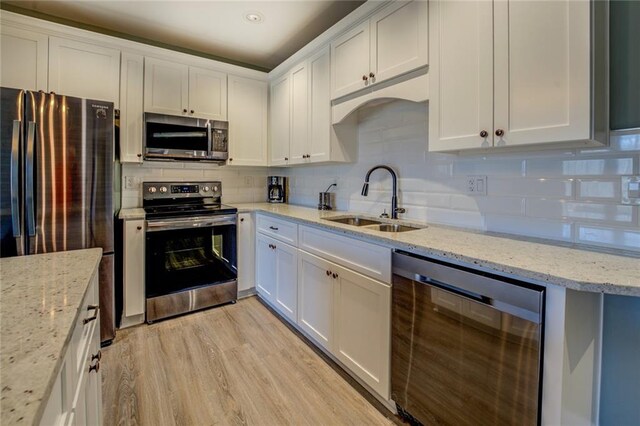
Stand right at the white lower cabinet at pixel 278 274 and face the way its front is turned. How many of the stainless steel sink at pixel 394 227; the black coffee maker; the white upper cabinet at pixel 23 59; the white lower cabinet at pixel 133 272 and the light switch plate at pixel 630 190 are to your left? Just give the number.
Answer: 2

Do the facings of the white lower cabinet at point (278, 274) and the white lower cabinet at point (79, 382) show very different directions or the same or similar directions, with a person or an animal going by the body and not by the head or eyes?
very different directions

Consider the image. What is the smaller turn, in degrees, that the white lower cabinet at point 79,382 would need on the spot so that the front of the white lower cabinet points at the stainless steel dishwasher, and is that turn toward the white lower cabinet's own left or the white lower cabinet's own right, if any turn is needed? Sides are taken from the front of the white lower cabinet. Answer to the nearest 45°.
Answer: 0° — it already faces it

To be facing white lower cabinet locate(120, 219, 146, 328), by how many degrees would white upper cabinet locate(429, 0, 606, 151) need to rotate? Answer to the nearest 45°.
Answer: approximately 45° to its right

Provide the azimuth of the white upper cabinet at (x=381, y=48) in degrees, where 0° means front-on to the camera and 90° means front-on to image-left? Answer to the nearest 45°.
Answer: approximately 45°

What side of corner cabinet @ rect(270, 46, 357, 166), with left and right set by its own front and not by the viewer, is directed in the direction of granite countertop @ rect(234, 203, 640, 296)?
left

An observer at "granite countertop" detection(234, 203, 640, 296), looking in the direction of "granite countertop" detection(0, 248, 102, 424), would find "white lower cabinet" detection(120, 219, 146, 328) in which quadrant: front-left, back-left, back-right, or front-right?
front-right

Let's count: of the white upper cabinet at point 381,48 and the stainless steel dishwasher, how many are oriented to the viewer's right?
0

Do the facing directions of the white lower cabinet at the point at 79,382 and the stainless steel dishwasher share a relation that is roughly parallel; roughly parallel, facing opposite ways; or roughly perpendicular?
roughly parallel, facing opposite ways

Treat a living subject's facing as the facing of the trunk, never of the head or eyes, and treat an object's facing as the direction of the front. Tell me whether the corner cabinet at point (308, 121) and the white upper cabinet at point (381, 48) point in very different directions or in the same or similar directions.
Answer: same or similar directions
